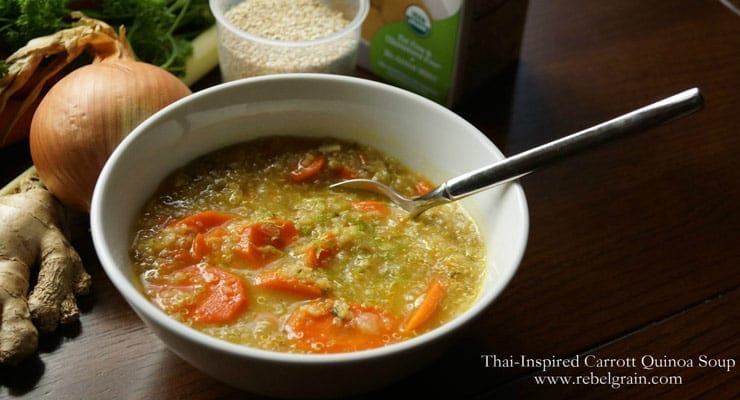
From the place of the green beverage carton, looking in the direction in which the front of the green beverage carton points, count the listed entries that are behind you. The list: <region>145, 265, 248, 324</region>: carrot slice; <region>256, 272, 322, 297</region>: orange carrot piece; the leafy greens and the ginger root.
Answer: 0

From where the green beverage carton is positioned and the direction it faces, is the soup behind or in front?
in front

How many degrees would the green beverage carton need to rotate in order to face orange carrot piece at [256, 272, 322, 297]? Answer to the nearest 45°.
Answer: approximately 45° to its left

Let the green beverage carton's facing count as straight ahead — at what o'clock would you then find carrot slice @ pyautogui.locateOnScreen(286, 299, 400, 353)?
The carrot slice is roughly at 11 o'clock from the green beverage carton.

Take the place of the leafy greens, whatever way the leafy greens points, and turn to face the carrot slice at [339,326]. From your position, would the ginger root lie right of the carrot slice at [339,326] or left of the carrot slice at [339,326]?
right

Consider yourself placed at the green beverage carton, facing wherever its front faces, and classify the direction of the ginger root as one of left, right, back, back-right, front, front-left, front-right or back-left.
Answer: front

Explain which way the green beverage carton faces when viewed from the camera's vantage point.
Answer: facing the viewer and to the left of the viewer

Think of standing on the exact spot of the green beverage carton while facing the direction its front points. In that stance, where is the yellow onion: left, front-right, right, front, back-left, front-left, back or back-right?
front

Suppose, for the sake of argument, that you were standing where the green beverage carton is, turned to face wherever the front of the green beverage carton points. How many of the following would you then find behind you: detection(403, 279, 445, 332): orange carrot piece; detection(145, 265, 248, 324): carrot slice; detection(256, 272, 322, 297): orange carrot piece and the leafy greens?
0

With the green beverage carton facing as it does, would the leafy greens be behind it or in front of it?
in front

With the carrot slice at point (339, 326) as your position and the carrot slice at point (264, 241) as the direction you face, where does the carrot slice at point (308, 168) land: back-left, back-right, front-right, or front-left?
front-right
